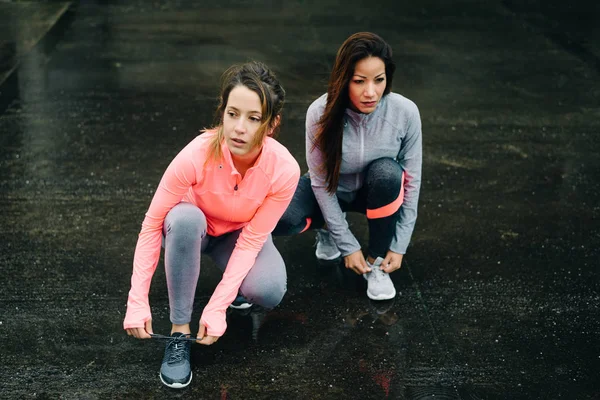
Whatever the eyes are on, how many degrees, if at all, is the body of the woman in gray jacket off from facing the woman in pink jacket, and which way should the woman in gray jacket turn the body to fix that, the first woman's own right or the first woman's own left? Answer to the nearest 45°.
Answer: approximately 45° to the first woman's own right

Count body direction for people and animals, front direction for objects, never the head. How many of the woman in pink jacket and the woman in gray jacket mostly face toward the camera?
2

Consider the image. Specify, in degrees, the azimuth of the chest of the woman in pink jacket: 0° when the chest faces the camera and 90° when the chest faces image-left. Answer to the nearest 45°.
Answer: approximately 0°

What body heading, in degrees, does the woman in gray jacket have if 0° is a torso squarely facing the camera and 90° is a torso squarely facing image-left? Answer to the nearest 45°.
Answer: approximately 0°

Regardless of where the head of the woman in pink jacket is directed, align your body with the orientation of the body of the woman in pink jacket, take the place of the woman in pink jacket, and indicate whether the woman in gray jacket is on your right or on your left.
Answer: on your left
